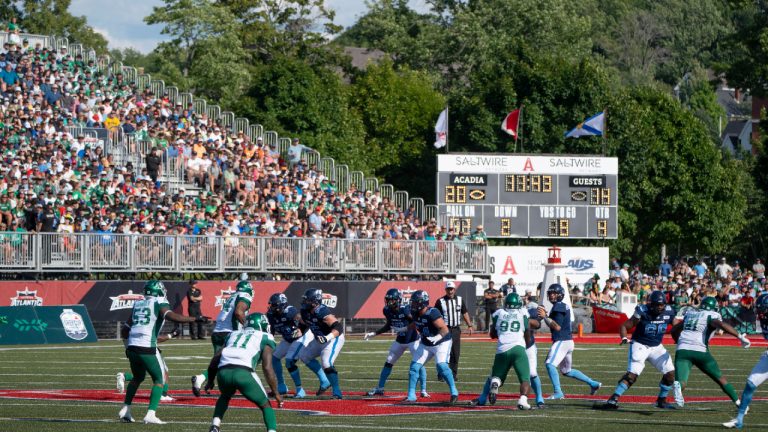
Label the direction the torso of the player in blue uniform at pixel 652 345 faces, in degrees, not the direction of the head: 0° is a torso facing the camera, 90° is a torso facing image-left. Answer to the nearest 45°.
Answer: approximately 0°

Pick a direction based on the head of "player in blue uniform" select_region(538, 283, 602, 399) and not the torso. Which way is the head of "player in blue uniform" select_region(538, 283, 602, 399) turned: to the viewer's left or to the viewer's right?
to the viewer's left

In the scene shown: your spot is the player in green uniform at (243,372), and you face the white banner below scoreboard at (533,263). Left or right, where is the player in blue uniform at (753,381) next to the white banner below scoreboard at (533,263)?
right

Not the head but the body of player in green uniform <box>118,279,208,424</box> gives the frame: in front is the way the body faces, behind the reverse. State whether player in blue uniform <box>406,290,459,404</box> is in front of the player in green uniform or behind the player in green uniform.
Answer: in front

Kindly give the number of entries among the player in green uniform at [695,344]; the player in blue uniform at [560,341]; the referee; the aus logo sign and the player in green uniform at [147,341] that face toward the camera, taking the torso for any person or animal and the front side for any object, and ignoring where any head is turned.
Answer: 2

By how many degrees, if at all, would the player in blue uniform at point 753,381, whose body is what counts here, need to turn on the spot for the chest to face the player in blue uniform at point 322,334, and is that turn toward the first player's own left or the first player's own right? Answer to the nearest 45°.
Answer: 0° — they already face them

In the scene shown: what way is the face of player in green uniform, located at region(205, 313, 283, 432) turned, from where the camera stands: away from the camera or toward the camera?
away from the camera

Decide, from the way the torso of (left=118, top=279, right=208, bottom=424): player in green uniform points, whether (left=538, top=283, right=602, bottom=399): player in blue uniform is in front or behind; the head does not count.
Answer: in front
